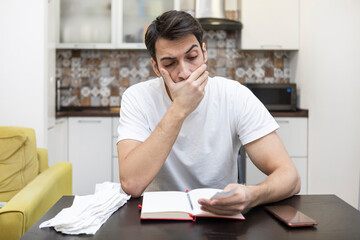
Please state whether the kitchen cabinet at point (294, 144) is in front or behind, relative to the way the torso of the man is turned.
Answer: behind

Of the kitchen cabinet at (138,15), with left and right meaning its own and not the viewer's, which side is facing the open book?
front

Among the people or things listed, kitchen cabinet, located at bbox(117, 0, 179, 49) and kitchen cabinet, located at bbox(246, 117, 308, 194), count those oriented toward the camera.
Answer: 2

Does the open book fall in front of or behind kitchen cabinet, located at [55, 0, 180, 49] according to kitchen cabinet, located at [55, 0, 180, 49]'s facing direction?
in front

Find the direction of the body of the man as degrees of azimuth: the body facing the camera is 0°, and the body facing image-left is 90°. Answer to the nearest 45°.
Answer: approximately 0°

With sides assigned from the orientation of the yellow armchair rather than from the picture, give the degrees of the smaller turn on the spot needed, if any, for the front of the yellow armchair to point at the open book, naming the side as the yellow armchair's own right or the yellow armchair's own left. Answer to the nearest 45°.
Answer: approximately 45° to the yellow armchair's own left

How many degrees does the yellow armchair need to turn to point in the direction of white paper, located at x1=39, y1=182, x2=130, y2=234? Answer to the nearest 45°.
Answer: approximately 45° to its left

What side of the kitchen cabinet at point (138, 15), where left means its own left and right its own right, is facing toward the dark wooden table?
front

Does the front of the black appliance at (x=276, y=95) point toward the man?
yes
